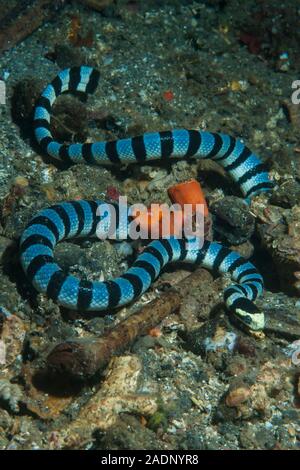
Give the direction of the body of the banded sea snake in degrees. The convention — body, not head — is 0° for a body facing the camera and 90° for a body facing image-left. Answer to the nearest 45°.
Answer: approximately 315°
